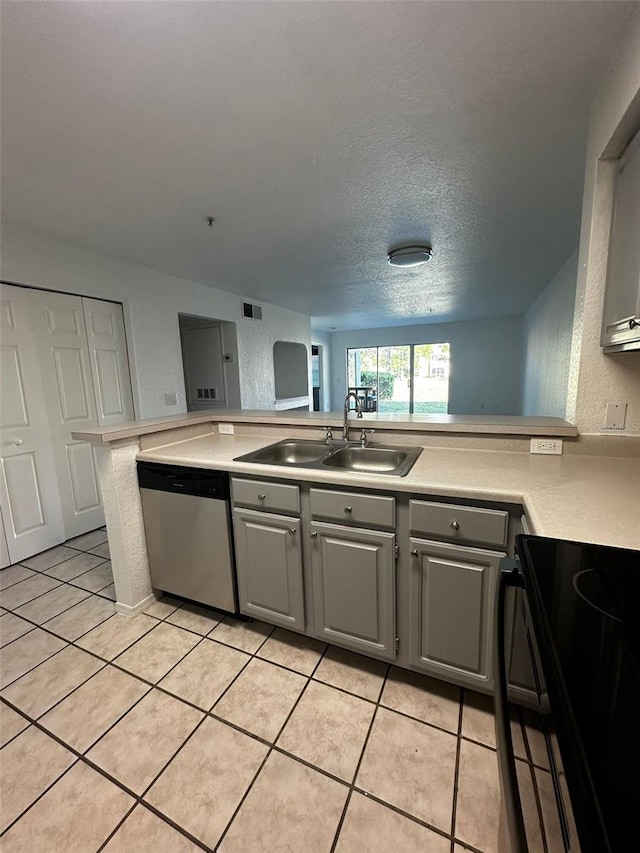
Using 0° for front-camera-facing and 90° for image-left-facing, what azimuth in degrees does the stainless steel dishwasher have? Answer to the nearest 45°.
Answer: approximately 45°

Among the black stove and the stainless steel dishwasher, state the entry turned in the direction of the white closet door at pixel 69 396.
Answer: the black stove

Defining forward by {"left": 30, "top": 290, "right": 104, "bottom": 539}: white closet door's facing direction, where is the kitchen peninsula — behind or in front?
in front

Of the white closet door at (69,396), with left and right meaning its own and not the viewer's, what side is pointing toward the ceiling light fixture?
front

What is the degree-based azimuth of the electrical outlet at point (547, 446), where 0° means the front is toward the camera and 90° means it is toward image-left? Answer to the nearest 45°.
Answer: approximately 0°

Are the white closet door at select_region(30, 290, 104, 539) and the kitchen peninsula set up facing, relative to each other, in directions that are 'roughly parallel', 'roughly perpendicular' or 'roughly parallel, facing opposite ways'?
roughly perpendicular

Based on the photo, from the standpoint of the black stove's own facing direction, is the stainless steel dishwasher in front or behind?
in front

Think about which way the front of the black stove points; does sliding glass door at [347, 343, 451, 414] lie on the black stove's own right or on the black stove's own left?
on the black stove's own right

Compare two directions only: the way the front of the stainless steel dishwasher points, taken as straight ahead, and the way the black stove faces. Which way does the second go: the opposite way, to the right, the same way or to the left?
to the right

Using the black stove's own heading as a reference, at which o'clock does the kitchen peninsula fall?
The kitchen peninsula is roughly at 2 o'clock from the black stove.

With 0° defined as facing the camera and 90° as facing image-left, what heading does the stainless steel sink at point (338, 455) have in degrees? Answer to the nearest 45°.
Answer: approximately 0°
